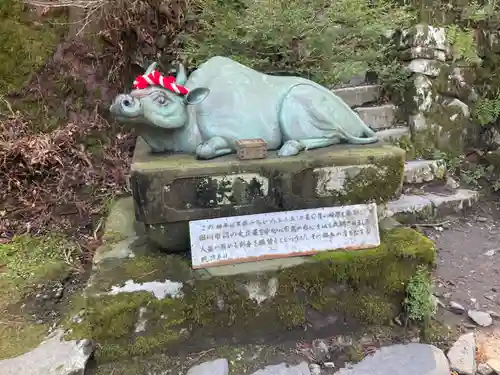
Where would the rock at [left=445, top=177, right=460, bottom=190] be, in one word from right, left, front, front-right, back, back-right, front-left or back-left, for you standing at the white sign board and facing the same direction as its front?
back-left

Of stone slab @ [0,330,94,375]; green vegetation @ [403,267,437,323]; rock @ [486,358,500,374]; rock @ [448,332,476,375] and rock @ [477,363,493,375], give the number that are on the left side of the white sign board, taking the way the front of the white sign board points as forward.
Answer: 4

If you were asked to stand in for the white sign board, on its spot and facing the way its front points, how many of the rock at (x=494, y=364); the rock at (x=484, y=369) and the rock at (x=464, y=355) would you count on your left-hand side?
3

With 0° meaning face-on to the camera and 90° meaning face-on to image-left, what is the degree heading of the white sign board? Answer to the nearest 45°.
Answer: approximately 0°

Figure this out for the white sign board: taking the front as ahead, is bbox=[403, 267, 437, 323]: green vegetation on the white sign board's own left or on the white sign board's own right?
on the white sign board's own left

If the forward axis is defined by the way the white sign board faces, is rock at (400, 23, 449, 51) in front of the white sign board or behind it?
behind

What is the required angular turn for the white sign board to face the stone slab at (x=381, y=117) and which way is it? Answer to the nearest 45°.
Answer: approximately 180°

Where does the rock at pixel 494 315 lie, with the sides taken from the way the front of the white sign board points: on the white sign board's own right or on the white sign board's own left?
on the white sign board's own left

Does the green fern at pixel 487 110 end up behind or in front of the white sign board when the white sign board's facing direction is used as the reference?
behind

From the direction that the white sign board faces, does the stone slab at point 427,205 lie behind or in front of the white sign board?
behind

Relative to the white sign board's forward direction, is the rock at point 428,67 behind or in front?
behind

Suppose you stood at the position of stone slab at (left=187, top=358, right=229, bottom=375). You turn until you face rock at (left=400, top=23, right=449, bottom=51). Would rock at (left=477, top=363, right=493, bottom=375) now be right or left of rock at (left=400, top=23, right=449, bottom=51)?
right

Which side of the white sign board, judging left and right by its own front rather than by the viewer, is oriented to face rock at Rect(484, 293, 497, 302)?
left
